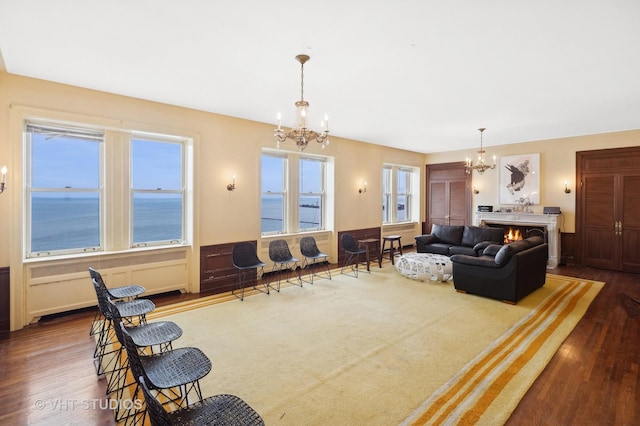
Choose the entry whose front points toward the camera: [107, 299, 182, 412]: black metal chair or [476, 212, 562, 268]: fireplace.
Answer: the fireplace

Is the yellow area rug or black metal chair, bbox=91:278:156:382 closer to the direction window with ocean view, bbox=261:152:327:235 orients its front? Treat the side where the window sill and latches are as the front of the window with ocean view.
the yellow area rug

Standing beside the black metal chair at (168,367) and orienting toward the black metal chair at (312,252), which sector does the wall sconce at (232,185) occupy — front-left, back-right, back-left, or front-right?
front-left

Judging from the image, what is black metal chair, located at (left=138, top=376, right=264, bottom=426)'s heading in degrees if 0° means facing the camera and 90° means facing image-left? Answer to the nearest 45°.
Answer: approximately 270°

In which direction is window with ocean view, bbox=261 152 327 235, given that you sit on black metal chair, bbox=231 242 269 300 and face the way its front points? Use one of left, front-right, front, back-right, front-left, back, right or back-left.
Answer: left

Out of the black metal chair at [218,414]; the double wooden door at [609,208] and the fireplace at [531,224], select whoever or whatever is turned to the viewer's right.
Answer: the black metal chair

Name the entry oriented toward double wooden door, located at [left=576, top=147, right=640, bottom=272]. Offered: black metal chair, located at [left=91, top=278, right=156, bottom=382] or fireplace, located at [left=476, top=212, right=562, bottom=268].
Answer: the black metal chair

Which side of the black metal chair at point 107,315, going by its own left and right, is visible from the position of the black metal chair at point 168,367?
right

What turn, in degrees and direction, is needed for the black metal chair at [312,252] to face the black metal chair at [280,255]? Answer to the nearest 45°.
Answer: approximately 90° to its right

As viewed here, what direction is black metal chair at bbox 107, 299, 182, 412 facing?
to the viewer's right

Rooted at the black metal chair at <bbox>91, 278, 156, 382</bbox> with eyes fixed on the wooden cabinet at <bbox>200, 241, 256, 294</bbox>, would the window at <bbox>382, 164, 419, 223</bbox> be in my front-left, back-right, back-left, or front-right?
front-right

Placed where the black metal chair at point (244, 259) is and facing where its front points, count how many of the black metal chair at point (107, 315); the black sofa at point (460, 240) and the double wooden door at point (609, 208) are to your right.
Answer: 1

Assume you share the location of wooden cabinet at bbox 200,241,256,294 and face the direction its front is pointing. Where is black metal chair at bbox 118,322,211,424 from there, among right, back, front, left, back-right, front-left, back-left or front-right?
front-right

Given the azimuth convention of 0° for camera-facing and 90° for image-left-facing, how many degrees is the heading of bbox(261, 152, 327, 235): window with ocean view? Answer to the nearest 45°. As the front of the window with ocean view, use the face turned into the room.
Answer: approximately 315°

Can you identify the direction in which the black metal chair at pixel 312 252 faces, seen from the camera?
facing the viewer and to the right of the viewer

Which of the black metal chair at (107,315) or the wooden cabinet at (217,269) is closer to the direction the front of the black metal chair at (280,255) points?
the black metal chair

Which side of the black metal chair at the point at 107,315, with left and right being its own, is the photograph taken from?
right

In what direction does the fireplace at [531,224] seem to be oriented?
toward the camera

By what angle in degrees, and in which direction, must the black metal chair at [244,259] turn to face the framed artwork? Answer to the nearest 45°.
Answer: approximately 45° to its left

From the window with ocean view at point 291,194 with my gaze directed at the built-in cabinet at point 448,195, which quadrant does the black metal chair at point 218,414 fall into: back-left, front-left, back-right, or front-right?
back-right

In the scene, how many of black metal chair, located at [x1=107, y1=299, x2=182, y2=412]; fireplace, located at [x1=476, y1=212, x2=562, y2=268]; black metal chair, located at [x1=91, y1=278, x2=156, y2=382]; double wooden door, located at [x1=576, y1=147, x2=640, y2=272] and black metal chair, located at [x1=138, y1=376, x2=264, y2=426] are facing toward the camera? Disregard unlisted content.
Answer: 2
